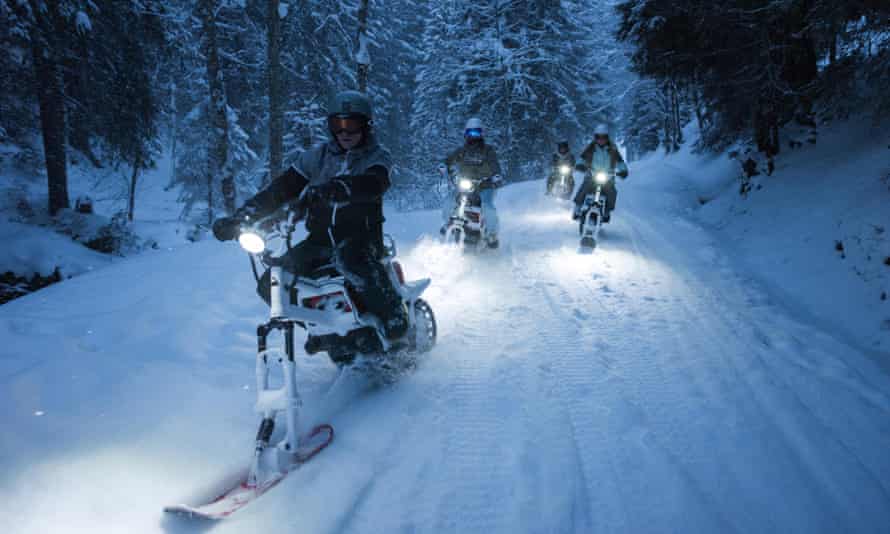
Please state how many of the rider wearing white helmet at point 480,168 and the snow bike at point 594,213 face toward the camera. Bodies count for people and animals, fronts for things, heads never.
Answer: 2

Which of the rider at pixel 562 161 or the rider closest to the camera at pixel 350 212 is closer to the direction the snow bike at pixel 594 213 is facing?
the rider closest to the camera

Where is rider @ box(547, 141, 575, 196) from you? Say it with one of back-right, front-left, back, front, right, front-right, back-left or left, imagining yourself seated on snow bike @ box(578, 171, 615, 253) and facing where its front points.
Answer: back

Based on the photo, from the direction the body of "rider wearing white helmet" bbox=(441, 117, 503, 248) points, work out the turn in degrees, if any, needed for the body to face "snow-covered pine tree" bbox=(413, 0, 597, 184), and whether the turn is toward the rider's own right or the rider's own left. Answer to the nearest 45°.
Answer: approximately 180°

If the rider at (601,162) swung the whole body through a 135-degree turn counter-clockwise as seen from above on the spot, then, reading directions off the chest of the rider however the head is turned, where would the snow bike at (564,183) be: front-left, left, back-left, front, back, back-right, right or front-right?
front-left

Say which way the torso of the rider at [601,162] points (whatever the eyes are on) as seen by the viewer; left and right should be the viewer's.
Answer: facing the viewer

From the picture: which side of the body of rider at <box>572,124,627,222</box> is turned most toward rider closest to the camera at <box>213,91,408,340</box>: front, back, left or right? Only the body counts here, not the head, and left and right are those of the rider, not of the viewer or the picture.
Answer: front

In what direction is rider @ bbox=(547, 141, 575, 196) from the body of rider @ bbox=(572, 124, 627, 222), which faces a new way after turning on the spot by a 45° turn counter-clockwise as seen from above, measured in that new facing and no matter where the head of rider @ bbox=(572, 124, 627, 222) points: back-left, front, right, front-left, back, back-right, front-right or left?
back-left

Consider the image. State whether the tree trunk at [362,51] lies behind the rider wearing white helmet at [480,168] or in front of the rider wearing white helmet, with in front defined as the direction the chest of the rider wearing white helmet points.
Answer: behind

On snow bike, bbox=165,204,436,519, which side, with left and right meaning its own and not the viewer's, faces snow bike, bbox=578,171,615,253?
back

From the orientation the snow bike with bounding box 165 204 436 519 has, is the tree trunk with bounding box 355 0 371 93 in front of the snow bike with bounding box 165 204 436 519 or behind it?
behind

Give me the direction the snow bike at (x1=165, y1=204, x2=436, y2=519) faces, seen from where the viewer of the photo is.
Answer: facing the viewer and to the left of the viewer
